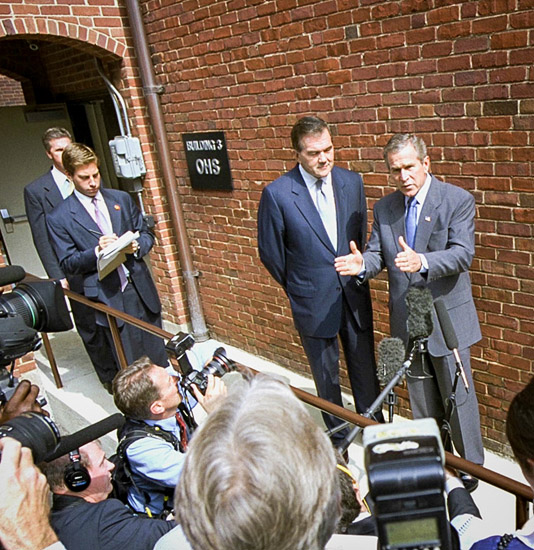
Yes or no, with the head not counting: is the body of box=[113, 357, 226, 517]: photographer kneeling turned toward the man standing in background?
no

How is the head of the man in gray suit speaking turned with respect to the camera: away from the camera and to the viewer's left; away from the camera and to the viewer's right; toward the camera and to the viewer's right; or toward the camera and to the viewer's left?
toward the camera and to the viewer's left

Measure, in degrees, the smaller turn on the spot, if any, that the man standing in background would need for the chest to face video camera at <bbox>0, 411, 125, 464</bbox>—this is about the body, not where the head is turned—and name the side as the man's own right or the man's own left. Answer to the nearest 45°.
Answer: approximately 45° to the man's own right

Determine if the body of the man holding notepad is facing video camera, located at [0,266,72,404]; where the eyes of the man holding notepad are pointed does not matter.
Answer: no

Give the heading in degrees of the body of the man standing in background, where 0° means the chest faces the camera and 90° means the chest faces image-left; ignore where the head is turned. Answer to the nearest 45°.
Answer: approximately 315°

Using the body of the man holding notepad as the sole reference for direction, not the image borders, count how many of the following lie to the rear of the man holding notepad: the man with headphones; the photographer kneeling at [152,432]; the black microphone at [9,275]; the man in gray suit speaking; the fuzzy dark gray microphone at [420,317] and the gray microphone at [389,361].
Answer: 0

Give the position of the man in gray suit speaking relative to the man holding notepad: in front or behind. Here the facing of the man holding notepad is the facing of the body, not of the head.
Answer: in front

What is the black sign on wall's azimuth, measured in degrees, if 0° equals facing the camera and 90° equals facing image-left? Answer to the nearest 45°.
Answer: approximately 45°

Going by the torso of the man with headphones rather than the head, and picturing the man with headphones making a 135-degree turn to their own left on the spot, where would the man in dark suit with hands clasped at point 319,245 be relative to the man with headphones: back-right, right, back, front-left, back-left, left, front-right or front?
back-right

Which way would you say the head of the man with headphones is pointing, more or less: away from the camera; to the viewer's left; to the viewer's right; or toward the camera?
to the viewer's right

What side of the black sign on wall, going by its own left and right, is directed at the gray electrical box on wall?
right

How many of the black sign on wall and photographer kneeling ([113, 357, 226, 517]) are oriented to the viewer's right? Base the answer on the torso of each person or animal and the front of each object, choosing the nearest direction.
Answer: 1

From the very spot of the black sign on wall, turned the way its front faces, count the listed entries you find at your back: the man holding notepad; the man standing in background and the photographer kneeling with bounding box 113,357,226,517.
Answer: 0

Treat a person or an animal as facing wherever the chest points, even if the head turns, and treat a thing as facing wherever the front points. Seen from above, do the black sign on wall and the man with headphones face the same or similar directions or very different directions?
very different directions

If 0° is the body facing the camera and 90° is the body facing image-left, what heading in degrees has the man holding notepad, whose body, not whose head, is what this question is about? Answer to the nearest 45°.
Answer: approximately 315°

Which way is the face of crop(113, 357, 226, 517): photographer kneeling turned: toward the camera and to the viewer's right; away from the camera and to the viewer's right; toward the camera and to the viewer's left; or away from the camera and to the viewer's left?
away from the camera and to the viewer's right

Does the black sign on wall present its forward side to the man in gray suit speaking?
no
